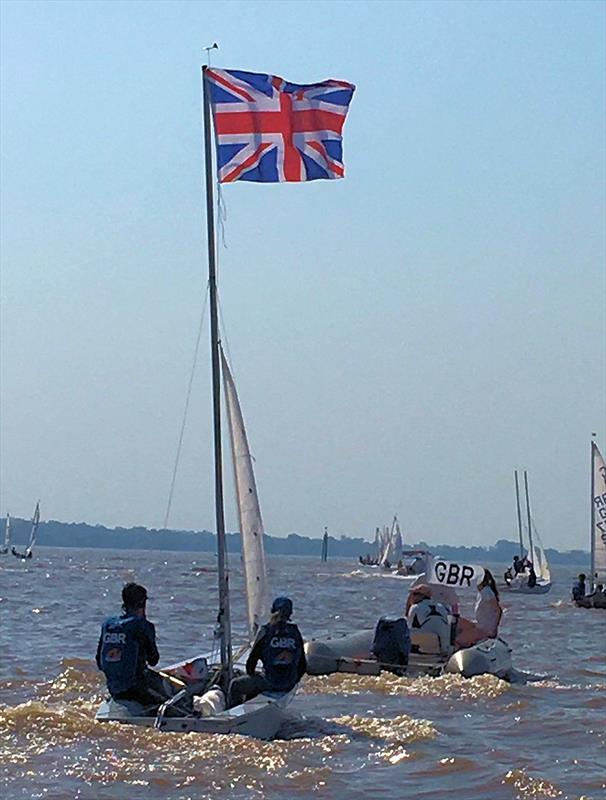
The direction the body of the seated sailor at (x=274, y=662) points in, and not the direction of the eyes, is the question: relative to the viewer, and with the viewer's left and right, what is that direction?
facing away from the viewer and to the left of the viewer

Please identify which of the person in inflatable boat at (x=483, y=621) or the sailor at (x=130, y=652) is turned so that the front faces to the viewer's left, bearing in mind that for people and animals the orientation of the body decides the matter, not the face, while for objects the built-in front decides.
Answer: the person in inflatable boat

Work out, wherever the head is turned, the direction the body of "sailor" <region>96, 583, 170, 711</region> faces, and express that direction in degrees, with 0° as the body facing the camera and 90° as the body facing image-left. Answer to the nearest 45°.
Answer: approximately 225°

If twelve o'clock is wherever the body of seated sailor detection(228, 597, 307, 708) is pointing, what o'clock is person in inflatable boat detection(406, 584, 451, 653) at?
The person in inflatable boat is roughly at 2 o'clock from the seated sailor.

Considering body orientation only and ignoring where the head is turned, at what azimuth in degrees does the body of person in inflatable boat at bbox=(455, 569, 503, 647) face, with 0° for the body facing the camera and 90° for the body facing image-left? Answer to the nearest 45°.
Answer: approximately 90°

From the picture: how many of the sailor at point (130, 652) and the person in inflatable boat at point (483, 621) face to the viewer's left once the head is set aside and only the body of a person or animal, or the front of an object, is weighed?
1
